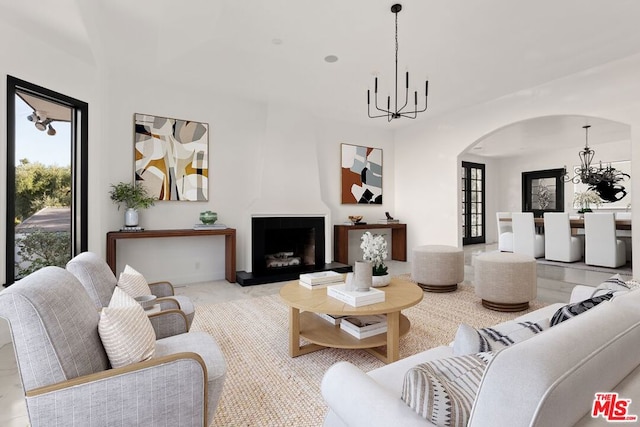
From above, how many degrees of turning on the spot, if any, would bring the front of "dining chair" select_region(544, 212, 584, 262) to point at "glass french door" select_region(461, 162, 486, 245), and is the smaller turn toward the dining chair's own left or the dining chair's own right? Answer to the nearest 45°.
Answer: approximately 90° to the dining chair's own left

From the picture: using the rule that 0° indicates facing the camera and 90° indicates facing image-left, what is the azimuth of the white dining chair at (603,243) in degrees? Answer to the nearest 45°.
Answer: approximately 225°

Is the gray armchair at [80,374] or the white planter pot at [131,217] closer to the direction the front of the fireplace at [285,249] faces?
the gray armchair

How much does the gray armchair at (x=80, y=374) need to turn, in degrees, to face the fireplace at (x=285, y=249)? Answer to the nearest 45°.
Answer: approximately 45° to its left

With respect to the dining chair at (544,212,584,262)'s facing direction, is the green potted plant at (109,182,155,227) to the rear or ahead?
to the rear

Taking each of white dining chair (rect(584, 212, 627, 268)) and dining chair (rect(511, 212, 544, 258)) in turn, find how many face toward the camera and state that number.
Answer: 0

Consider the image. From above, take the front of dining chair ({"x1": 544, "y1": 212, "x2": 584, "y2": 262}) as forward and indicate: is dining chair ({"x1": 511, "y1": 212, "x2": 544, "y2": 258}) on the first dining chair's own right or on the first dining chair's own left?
on the first dining chair's own left

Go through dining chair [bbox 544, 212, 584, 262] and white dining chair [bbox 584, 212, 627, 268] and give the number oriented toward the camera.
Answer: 0

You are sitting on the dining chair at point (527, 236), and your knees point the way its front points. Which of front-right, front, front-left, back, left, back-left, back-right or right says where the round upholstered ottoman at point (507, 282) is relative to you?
back-right
